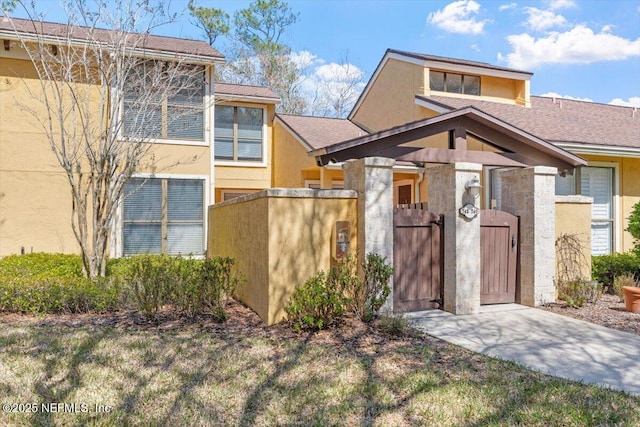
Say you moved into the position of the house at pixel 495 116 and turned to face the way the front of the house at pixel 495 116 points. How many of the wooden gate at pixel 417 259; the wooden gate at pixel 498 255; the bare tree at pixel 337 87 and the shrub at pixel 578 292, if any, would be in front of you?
3

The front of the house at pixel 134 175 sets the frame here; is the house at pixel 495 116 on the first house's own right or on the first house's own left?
on the first house's own left

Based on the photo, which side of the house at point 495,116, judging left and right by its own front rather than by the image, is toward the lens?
front

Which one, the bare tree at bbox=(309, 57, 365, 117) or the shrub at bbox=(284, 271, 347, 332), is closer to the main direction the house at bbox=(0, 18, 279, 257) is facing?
the shrub

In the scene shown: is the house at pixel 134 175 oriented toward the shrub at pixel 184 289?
yes

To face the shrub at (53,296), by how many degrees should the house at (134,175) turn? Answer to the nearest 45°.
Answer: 0° — it already faces it

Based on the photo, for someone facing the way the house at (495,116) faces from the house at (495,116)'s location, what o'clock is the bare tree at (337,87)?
The bare tree is roughly at 5 o'clock from the house.

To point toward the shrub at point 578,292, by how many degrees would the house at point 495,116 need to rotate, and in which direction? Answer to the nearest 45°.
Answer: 0° — it already faces it

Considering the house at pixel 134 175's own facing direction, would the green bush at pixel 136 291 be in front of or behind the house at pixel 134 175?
in front

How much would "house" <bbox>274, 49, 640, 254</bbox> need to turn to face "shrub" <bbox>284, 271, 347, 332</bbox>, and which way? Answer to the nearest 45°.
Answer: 0° — it already faces it

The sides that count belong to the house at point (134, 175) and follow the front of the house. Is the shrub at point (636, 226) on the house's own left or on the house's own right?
on the house's own left

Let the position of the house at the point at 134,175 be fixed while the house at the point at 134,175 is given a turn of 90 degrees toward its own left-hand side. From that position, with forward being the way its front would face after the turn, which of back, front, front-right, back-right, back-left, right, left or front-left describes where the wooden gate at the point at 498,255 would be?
front-right

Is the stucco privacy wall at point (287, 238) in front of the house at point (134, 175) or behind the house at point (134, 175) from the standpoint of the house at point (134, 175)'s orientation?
in front

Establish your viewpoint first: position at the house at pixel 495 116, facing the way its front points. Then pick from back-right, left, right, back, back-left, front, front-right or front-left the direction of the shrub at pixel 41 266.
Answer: front-right
